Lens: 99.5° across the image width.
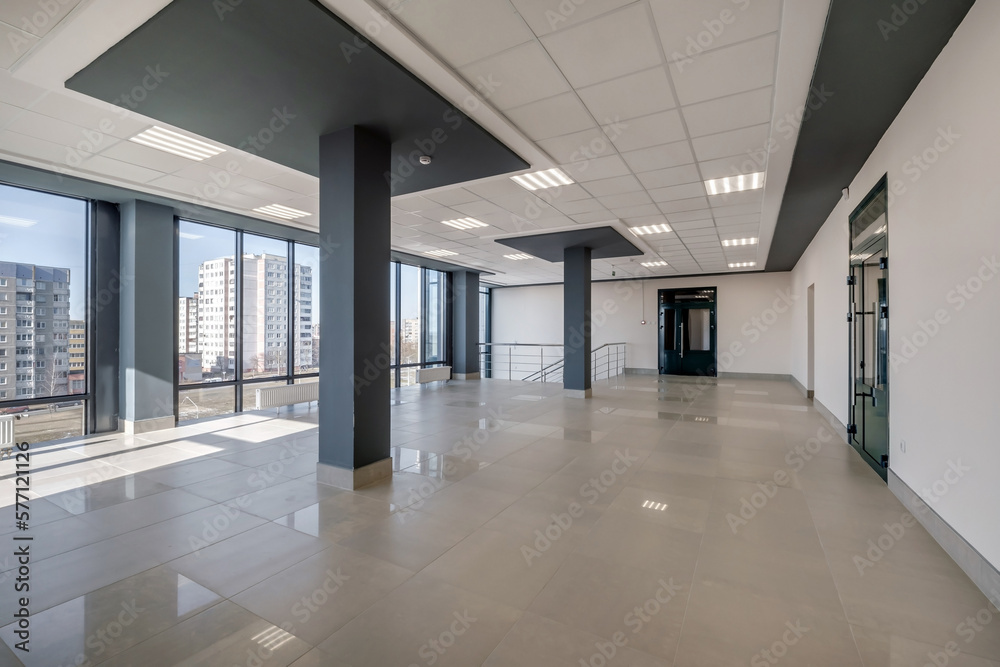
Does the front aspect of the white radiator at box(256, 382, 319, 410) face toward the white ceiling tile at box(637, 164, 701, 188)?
yes

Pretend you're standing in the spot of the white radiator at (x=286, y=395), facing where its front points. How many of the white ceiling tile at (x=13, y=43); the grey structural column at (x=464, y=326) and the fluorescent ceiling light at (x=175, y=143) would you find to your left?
1

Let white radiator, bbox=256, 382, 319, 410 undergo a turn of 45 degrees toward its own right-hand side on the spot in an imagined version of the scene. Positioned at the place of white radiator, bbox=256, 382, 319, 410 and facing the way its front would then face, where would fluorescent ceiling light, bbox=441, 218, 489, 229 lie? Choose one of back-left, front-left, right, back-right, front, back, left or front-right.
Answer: front-left

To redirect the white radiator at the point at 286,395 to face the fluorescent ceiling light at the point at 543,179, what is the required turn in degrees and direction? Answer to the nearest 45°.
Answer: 0° — it already faces it

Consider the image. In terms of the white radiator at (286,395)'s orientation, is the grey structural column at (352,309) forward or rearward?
forward

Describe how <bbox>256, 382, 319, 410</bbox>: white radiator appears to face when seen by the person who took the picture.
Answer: facing the viewer and to the right of the viewer

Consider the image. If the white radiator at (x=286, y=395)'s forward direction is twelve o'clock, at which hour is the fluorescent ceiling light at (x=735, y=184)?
The fluorescent ceiling light is roughly at 12 o'clock from the white radiator.

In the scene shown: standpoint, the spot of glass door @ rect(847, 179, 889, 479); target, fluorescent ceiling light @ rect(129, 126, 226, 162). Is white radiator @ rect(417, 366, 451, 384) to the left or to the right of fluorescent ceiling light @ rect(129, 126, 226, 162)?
right

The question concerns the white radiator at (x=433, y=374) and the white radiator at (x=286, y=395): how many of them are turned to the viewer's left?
0

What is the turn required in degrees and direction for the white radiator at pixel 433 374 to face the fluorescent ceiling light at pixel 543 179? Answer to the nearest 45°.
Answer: approximately 45° to its right

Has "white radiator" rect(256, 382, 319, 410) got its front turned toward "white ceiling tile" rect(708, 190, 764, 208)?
yes

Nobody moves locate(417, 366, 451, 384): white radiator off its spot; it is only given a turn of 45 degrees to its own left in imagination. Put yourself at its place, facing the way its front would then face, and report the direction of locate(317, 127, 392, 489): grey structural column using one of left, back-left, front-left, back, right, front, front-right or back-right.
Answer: right
